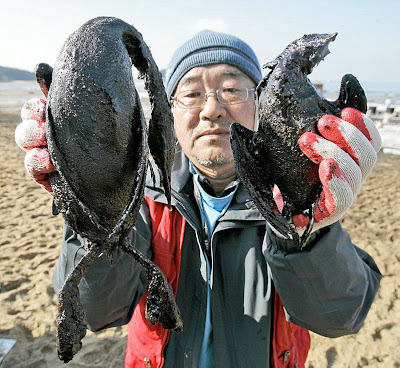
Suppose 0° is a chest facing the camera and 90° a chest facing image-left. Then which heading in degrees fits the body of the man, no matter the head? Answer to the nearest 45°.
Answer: approximately 0°
